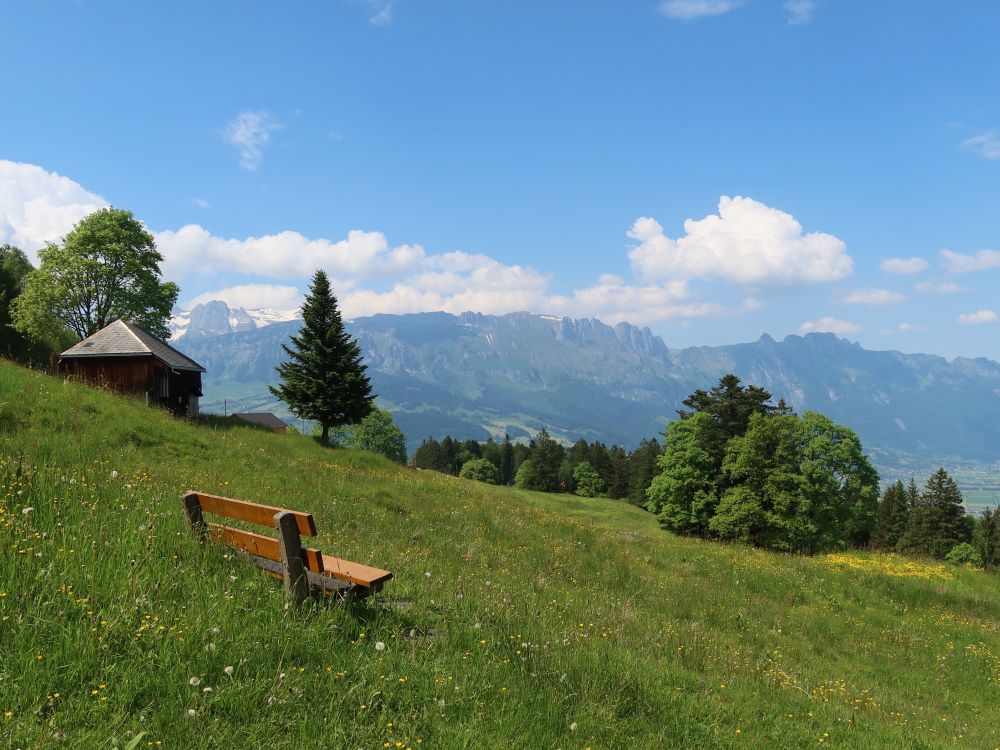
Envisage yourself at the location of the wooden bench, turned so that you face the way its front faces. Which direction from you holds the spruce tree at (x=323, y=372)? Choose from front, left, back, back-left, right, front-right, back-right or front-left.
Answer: front-left

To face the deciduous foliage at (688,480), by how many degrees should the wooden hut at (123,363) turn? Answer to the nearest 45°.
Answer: approximately 45° to its left

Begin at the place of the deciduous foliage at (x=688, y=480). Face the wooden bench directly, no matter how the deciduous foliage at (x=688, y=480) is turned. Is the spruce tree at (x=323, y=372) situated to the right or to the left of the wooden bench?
right

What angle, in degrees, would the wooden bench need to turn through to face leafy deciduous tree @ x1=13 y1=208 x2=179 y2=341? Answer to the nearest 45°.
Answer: approximately 45° to its left

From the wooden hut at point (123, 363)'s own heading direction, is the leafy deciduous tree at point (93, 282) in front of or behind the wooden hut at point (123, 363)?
behind

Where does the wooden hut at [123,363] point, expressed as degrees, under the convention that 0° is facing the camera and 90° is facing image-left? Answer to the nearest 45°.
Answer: approximately 315°

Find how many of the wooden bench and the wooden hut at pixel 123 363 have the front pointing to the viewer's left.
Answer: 0

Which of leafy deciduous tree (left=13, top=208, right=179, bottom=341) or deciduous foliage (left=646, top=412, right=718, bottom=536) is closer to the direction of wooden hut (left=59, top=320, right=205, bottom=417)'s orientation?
the deciduous foliage

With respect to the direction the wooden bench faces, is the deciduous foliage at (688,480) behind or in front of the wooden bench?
in front

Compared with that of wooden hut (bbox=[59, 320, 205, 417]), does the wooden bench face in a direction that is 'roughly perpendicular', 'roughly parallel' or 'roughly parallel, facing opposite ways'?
roughly perpendicular
